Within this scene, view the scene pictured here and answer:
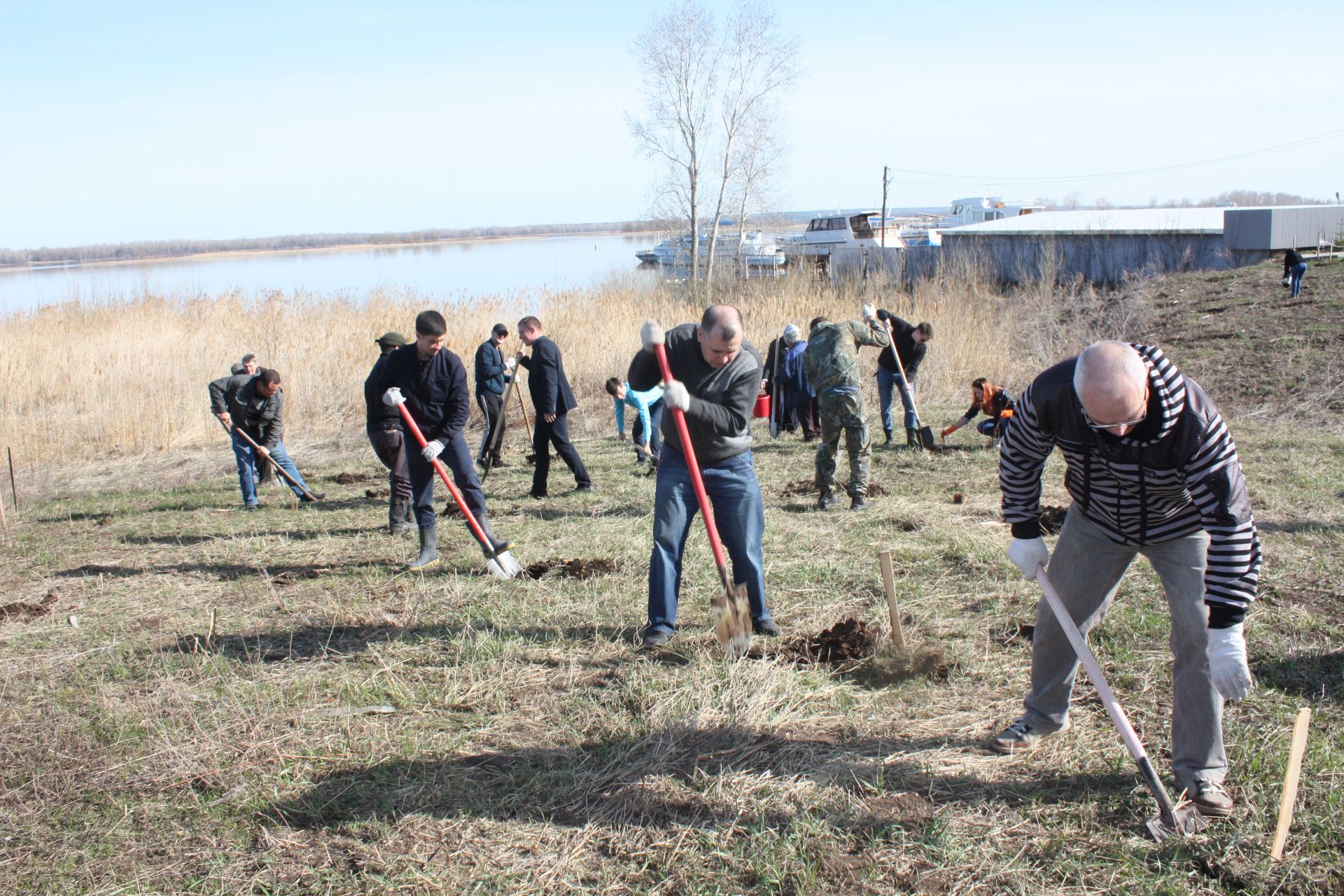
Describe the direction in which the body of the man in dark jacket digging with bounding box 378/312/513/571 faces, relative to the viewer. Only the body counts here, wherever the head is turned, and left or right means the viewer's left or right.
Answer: facing the viewer

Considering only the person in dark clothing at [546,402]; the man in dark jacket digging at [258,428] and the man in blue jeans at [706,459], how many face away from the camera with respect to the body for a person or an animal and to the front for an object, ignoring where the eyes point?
0

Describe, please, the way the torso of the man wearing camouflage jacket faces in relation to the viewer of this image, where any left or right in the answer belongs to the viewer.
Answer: facing away from the viewer

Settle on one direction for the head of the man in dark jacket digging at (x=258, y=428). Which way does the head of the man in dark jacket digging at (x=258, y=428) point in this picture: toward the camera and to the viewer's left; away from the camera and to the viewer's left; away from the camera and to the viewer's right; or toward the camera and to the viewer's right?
toward the camera and to the viewer's right

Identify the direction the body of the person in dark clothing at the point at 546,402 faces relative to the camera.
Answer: to the viewer's left

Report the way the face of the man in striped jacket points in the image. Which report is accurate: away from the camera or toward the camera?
toward the camera

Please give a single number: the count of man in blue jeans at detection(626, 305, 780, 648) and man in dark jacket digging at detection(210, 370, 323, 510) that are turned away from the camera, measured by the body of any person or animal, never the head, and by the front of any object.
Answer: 0

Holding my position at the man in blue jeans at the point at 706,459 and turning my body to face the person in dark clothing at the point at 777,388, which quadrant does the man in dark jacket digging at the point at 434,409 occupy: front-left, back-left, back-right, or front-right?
front-left

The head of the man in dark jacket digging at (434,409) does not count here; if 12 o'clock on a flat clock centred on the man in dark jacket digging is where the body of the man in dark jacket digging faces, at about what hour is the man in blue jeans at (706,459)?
The man in blue jeans is roughly at 11 o'clock from the man in dark jacket digging.

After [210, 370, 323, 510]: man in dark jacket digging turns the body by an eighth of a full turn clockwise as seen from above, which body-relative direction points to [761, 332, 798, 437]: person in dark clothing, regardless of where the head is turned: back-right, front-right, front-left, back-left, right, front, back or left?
left

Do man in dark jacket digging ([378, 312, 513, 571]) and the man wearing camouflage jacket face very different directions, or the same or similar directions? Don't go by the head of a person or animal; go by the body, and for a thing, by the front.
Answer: very different directions

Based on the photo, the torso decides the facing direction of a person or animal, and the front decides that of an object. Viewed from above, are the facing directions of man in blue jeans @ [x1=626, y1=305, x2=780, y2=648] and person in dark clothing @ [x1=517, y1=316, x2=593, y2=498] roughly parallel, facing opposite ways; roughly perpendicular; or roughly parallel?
roughly perpendicular

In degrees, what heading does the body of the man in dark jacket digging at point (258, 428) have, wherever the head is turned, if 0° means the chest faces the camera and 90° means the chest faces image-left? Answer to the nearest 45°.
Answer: approximately 315°
